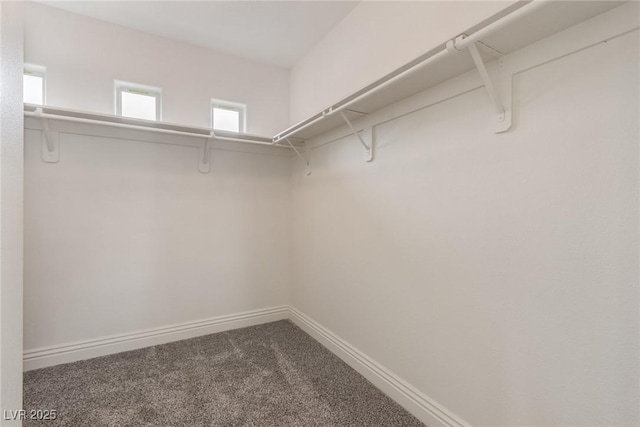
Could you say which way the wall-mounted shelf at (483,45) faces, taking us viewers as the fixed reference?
facing the viewer and to the left of the viewer
